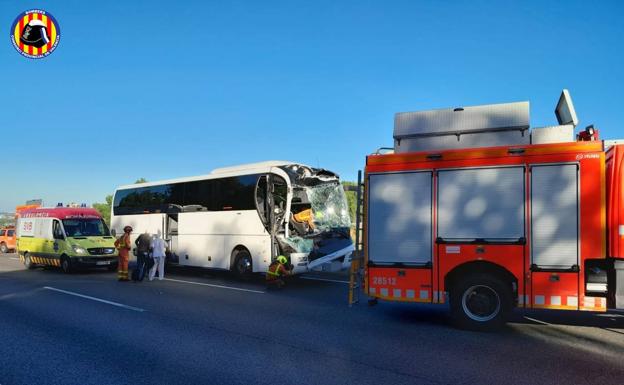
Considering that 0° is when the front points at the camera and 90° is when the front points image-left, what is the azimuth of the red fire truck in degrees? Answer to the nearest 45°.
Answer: approximately 270°

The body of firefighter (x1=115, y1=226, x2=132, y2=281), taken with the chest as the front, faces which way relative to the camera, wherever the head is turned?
to the viewer's right

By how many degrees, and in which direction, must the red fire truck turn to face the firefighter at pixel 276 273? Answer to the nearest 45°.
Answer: approximately 135° to its left

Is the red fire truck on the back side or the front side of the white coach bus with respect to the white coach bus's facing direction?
on the front side

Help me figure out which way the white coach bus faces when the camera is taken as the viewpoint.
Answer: facing the viewer and to the right of the viewer
